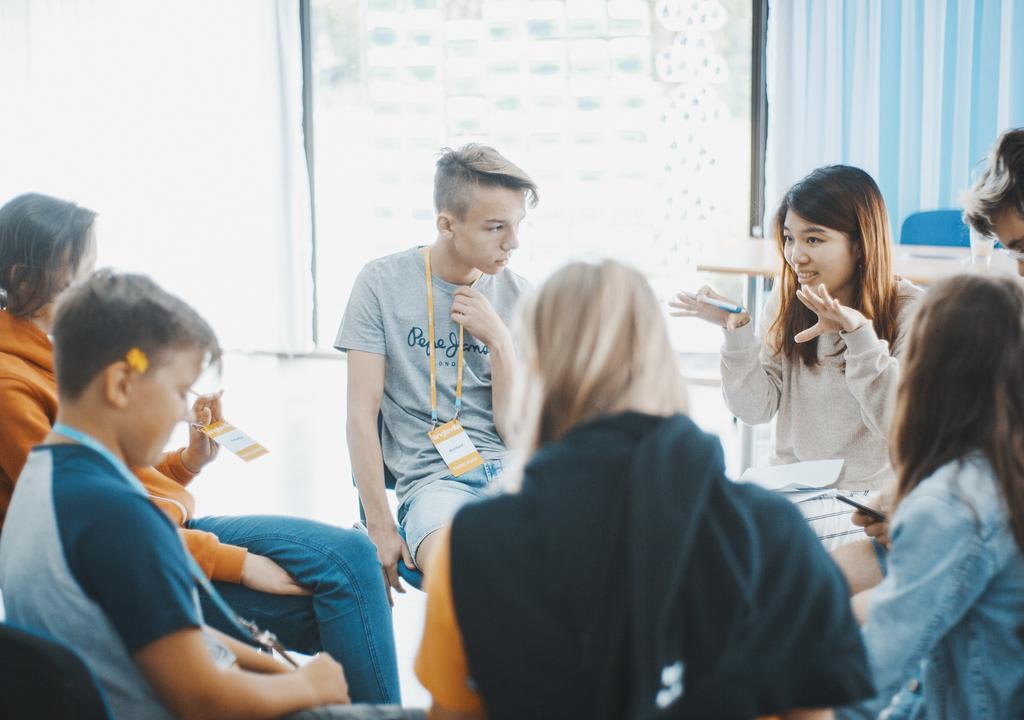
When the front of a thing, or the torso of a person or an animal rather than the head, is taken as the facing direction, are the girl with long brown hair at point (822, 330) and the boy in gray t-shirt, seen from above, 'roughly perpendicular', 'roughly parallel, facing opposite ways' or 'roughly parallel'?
roughly perpendicular

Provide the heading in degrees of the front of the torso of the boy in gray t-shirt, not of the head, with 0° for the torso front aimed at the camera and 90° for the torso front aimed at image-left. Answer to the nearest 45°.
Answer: approximately 315°

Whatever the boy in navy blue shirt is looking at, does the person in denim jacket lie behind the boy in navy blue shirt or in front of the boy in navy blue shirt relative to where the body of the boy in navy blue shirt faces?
in front

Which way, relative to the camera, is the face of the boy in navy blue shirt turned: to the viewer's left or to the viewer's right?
to the viewer's right

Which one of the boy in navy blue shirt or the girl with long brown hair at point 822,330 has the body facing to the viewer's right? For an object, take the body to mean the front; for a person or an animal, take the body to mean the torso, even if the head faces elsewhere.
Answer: the boy in navy blue shirt

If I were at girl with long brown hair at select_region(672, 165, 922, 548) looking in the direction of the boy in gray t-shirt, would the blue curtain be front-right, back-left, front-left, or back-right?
back-right

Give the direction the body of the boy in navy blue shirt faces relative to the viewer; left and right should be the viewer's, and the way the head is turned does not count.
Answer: facing to the right of the viewer

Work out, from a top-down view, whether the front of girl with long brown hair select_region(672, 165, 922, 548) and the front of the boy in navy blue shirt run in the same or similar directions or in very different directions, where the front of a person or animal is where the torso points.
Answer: very different directions

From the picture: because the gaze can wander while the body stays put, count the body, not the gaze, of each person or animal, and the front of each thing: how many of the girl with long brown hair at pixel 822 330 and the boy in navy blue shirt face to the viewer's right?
1

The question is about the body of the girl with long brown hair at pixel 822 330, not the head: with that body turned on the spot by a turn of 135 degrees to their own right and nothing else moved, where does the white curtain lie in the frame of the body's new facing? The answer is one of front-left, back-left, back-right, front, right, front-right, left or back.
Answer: front-left
